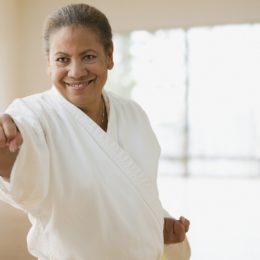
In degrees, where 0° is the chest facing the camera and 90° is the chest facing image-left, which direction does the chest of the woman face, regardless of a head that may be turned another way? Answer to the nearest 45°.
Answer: approximately 0°

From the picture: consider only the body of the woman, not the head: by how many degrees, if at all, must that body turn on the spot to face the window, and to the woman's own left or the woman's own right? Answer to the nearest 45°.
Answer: approximately 180°
